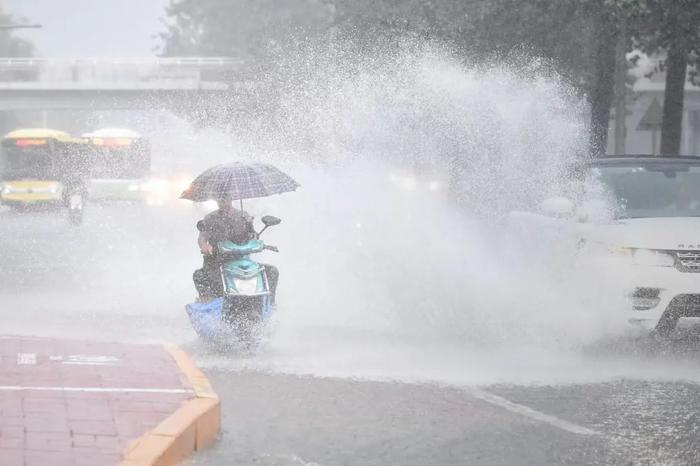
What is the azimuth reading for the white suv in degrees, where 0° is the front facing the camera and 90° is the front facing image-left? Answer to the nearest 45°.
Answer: approximately 315°

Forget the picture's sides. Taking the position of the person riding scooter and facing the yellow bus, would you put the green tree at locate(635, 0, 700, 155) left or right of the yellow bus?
right

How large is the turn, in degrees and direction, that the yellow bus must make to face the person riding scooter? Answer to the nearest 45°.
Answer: approximately 45° to its left

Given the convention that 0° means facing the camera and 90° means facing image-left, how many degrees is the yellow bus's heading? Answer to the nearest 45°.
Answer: approximately 45°

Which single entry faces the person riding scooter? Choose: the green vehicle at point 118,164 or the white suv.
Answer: the green vehicle

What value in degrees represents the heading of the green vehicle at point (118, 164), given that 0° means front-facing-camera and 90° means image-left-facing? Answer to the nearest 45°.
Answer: approximately 0°

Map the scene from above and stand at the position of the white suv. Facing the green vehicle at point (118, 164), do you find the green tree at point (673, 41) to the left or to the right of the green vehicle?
right

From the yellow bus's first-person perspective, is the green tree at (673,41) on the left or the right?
on its left

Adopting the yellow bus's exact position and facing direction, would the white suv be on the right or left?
on its left

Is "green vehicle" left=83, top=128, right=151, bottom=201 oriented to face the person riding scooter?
yes

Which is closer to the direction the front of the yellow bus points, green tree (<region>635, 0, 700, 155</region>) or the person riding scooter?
the person riding scooter

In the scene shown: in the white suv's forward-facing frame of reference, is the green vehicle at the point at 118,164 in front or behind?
behind
